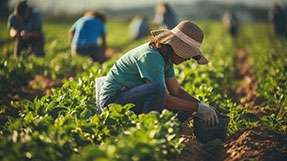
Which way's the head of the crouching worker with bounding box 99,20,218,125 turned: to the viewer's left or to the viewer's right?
to the viewer's right

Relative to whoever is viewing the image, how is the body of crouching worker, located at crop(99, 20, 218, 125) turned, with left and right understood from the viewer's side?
facing to the right of the viewer

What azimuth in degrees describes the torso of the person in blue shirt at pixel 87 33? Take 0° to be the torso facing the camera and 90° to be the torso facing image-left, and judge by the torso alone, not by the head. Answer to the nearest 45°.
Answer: approximately 225°

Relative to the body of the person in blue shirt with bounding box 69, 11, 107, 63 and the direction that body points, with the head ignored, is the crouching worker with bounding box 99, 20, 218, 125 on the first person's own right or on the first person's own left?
on the first person's own right

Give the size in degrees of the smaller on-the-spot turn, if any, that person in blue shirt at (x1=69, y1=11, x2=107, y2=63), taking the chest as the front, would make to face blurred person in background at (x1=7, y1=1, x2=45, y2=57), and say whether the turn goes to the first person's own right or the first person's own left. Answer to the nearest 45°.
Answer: approximately 135° to the first person's own left

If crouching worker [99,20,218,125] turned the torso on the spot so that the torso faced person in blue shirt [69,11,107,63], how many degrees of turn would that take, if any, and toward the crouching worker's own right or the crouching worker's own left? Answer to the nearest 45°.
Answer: approximately 90° to the crouching worker's own left

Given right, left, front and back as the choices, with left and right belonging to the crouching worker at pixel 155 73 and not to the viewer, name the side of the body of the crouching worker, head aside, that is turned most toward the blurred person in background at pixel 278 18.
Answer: left

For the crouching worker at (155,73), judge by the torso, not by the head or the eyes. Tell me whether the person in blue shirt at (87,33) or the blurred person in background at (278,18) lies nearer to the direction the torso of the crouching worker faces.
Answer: the blurred person in background
